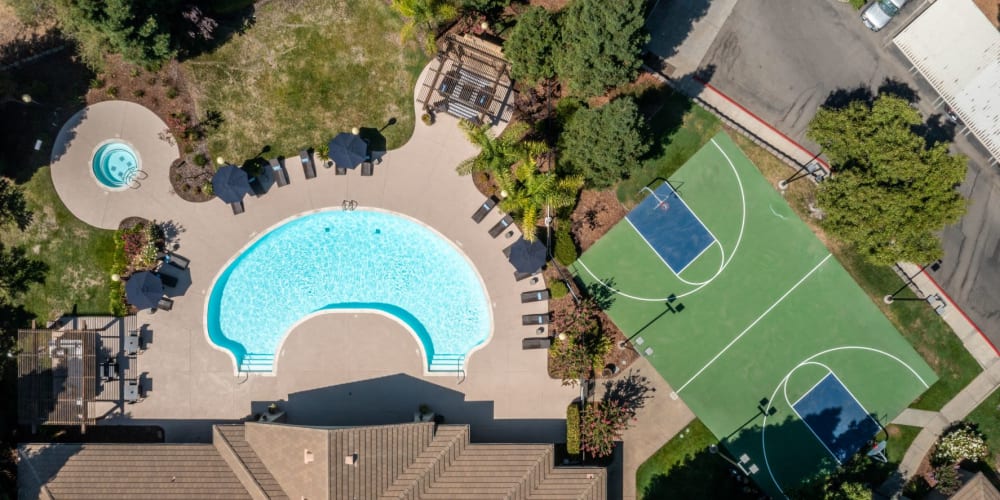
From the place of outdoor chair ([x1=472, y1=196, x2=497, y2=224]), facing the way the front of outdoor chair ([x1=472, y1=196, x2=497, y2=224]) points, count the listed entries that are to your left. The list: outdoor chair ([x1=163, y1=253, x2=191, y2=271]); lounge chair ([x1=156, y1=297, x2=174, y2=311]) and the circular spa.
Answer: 0

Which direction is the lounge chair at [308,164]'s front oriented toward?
toward the camera

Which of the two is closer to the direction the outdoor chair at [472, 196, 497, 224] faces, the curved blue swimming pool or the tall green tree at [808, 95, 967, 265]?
the curved blue swimming pool

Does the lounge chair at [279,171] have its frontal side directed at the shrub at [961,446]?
no

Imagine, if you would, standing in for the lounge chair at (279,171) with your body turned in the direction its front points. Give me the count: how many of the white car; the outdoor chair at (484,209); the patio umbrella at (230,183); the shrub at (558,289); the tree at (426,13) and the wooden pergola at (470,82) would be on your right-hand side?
1

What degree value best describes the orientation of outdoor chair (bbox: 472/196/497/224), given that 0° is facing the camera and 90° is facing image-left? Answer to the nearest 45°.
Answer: approximately 45°

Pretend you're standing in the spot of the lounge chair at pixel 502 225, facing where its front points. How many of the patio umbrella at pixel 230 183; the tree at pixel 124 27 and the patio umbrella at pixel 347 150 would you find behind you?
0

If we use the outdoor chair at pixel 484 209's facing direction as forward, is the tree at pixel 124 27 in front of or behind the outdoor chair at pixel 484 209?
in front

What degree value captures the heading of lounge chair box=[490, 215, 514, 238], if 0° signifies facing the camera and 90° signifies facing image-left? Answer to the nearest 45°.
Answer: approximately 45°

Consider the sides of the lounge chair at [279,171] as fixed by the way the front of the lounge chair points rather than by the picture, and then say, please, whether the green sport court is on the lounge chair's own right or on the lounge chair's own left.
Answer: on the lounge chair's own left

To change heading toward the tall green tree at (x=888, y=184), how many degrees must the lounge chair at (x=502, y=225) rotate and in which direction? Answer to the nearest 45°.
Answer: approximately 135° to its left

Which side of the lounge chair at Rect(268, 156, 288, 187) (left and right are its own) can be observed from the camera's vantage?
front

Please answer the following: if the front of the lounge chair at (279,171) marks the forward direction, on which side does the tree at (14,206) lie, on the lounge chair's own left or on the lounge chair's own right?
on the lounge chair's own right

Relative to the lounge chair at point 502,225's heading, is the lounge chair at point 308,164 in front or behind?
in front

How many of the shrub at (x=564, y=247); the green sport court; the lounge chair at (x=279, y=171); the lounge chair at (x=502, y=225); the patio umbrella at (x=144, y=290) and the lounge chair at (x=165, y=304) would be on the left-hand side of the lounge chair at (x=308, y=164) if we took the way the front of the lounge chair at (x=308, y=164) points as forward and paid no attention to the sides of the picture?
3

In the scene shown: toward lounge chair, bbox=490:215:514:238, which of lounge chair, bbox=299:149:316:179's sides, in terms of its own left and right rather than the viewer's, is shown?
left
